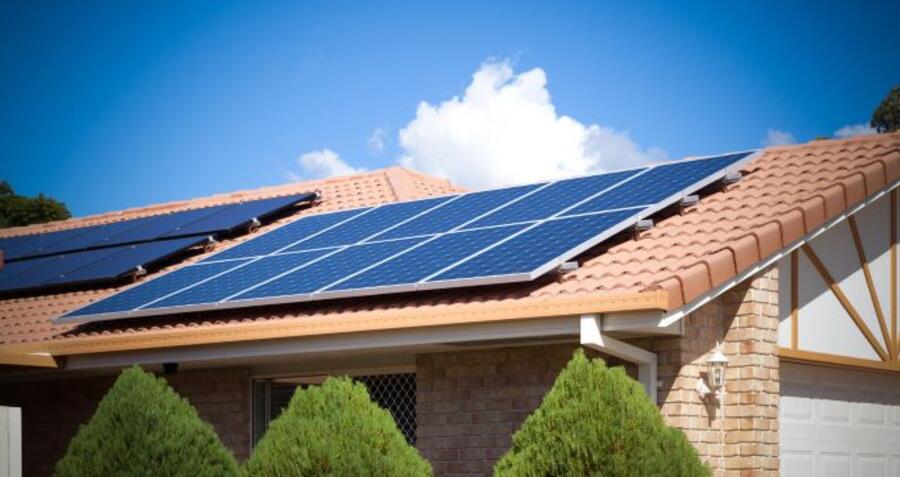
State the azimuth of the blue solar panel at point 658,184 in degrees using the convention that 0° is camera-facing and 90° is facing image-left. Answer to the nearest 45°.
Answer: approximately 45°

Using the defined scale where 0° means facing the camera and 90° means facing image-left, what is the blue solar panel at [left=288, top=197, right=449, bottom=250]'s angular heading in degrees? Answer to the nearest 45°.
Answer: approximately 45°

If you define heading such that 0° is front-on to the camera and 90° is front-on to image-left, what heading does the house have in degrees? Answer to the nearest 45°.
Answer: approximately 315°

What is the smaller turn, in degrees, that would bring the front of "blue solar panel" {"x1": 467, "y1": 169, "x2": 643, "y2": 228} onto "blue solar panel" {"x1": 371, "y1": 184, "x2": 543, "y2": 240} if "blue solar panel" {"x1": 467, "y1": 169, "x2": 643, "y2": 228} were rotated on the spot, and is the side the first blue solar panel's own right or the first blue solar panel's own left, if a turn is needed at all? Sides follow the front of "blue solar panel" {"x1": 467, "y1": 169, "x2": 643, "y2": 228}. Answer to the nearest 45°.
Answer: approximately 90° to the first blue solar panel's own right

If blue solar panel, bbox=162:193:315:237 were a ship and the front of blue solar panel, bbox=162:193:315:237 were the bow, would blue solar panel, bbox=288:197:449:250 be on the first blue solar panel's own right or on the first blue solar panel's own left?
on the first blue solar panel's own left

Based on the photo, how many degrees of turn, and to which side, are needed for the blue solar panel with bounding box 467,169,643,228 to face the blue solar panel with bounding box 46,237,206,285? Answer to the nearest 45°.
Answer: approximately 90° to its right
